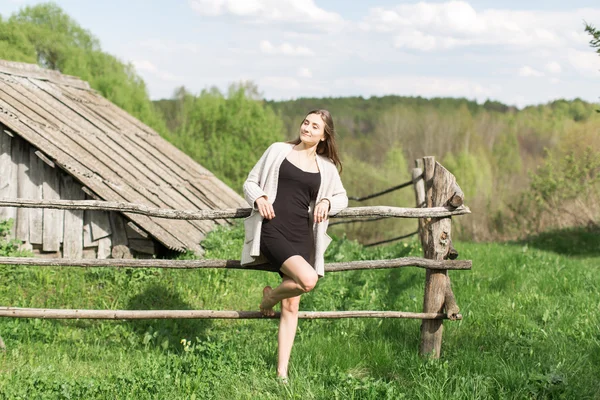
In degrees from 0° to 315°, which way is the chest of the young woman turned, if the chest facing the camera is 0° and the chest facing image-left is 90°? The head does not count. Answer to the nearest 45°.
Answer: approximately 0°

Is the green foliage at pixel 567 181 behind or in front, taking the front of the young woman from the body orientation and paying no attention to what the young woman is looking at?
behind

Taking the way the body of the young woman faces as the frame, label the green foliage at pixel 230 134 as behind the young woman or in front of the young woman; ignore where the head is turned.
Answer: behind

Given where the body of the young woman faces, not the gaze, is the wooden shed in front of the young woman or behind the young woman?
behind

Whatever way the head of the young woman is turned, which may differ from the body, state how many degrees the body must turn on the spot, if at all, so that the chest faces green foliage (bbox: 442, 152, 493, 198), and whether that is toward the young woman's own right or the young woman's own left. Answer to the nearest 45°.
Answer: approximately 180°
